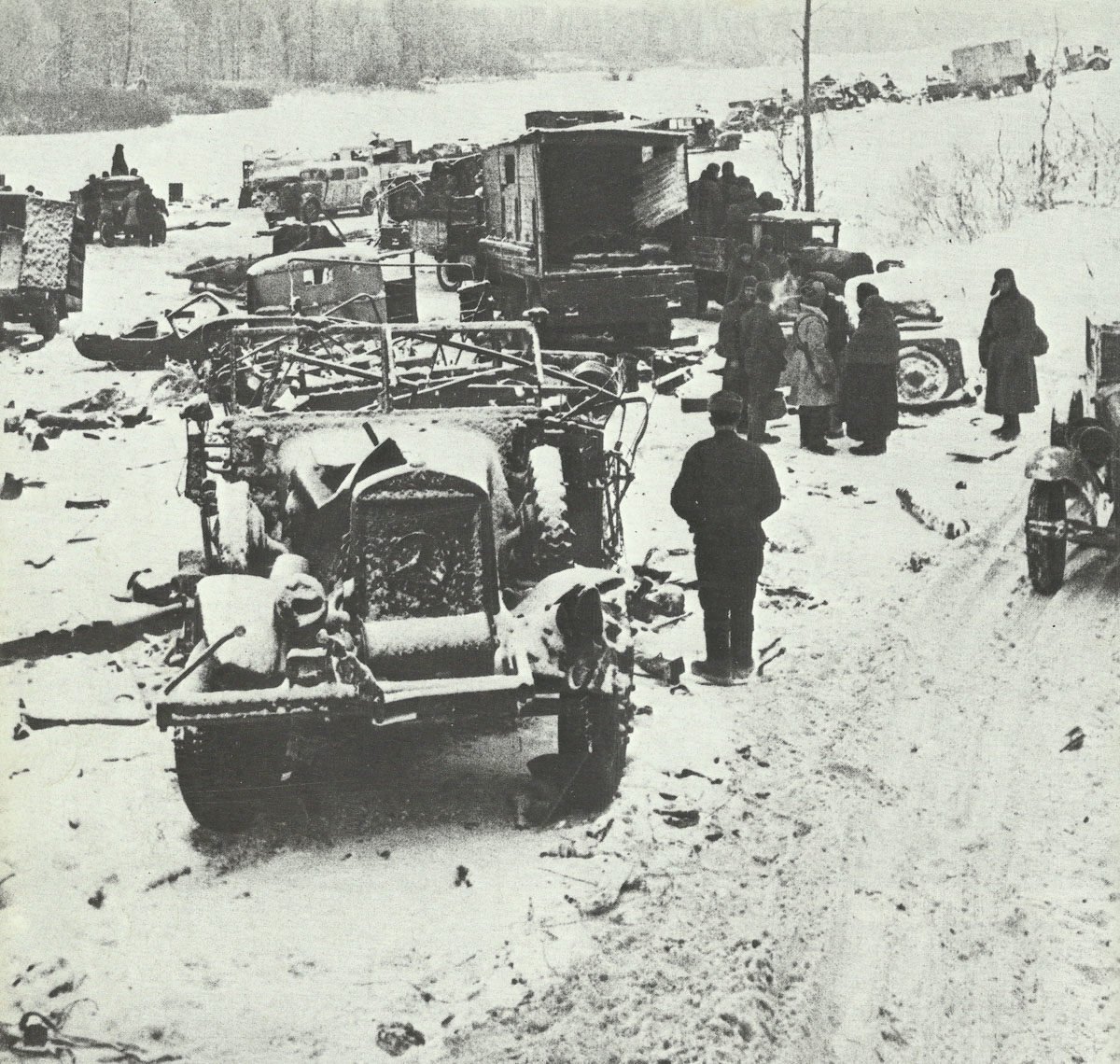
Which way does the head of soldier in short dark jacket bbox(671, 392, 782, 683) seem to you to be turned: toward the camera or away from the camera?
away from the camera

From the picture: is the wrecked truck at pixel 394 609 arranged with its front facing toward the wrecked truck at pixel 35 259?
no

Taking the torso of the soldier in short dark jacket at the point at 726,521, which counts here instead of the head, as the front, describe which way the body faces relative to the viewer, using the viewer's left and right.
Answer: facing away from the viewer

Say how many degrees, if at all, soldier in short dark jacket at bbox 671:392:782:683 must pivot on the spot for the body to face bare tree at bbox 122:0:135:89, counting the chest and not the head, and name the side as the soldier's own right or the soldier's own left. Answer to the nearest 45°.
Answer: approximately 45° to the soldier's own left

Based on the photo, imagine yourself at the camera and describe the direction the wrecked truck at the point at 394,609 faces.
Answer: facing the viewer

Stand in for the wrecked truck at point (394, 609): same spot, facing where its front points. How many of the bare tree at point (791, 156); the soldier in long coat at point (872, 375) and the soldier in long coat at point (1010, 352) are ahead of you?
0

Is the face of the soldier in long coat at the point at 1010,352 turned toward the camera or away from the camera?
toward the camera

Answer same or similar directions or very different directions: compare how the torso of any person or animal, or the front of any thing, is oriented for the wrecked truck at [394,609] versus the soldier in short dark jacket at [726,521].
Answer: very different directions

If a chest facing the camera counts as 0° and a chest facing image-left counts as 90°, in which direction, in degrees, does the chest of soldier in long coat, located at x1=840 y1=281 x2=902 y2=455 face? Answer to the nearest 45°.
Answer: approximately 90°

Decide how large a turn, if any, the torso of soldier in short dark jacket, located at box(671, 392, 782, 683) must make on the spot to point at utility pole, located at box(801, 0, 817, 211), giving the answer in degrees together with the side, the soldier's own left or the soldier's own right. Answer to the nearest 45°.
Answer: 0° — they already face it
